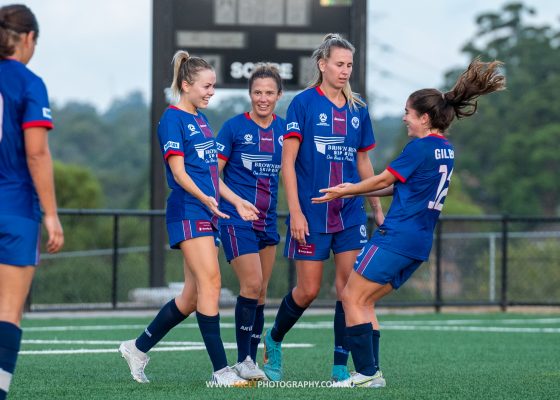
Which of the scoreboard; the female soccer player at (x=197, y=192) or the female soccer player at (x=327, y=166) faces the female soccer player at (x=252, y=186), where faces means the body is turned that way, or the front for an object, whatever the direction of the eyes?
the scoreboard

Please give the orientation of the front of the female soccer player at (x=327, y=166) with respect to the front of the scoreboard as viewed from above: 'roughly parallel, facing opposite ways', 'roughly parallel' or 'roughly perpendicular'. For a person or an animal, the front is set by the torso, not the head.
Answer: roughly parallel

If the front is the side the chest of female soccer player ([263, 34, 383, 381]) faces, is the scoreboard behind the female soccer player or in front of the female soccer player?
behind

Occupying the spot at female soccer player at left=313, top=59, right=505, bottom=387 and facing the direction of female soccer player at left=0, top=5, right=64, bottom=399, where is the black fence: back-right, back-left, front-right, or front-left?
back-right

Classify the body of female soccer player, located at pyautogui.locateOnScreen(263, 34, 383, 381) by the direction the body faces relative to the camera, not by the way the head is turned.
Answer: toward the camera

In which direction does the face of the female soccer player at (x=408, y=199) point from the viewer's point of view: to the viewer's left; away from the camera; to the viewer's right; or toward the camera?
to the viewer's left

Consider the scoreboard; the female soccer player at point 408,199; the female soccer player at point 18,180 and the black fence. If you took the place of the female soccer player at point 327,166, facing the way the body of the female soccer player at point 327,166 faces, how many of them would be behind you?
2

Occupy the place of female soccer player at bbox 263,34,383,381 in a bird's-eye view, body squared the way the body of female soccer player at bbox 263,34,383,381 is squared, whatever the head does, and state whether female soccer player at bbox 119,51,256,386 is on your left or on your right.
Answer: on your right

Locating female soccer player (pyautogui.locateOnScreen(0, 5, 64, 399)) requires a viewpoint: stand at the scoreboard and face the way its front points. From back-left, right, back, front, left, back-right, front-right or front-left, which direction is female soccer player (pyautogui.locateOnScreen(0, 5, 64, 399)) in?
front

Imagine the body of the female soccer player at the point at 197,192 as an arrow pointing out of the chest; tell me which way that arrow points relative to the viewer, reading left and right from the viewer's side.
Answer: facing the viewer and to the right of the viewer

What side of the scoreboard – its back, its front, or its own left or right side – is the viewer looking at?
front

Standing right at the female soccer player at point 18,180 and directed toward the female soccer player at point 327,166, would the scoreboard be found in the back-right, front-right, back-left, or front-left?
front-left

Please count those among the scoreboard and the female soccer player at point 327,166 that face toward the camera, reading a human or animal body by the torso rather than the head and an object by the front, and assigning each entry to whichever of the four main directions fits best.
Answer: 2

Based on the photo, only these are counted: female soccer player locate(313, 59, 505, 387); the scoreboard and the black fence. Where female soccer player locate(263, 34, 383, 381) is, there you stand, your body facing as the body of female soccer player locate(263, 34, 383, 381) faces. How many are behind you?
2

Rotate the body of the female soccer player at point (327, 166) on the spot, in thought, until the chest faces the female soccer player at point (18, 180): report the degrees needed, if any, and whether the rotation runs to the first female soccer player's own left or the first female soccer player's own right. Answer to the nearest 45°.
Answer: approximately 45° to the first female soccer player's own right

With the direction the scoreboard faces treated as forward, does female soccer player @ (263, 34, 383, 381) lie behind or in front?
in front
